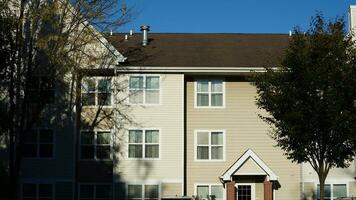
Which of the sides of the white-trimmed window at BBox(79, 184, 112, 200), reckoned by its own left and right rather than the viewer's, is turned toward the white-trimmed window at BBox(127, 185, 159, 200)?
left

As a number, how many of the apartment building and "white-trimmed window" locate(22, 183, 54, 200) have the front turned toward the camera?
2

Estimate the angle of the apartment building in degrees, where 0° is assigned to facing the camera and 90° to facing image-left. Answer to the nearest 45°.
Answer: approximately 0°

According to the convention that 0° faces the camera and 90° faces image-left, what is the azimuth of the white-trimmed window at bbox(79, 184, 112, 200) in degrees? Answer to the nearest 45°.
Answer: approximately 0°

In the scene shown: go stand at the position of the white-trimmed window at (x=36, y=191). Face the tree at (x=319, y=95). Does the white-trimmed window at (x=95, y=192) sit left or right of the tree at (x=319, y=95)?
left

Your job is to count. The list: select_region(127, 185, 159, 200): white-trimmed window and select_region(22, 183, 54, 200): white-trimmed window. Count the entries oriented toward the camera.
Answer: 2

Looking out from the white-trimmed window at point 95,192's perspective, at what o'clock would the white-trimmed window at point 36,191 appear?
the white-trimmed window at point 36,191 is roughly at 3 o'clock from the white-trimmed window at point 95,192.
